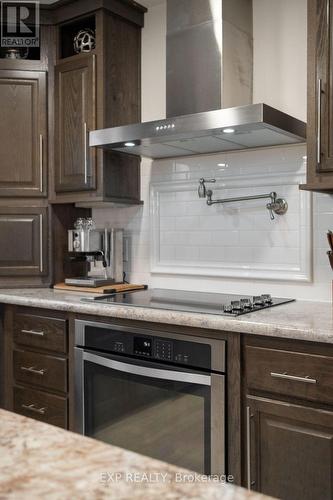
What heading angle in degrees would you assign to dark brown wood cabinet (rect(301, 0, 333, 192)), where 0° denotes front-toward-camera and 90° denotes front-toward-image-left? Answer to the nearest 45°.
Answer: approximately 45°

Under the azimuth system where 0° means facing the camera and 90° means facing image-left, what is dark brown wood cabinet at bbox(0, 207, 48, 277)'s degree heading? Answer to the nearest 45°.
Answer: approximately 0°

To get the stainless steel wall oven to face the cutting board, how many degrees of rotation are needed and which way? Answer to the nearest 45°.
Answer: approximately 135° to its right

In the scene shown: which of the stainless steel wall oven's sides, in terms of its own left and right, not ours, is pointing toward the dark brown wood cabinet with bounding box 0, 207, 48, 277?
right
